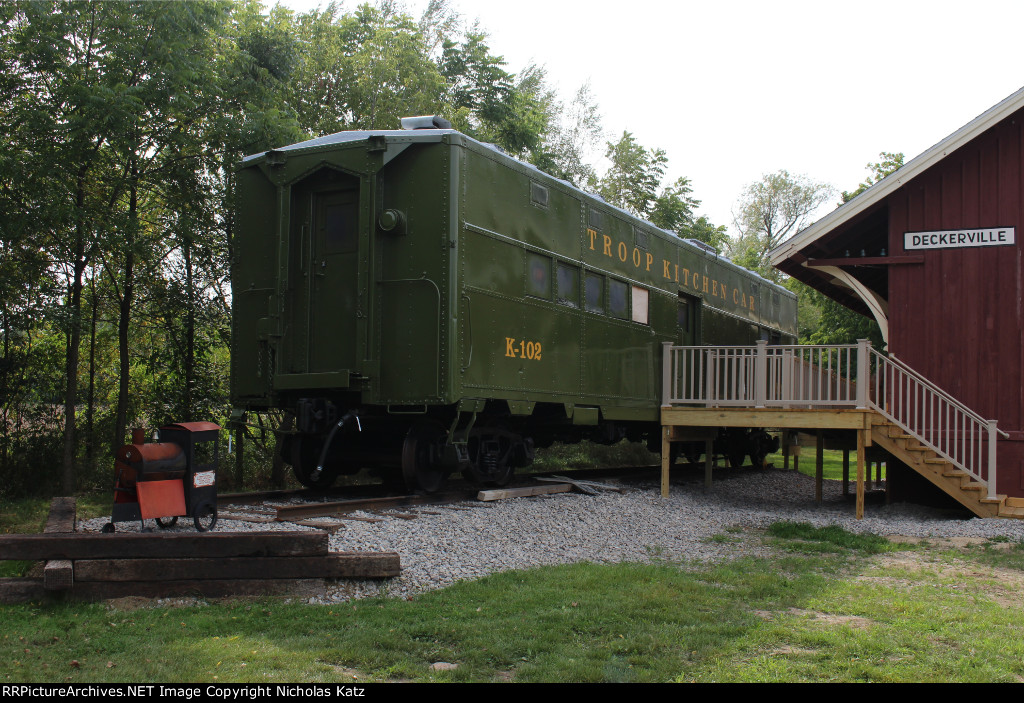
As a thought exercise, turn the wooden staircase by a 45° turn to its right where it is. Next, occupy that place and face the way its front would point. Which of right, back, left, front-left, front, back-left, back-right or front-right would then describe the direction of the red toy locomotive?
right

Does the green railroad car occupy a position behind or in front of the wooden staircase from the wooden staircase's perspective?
behind

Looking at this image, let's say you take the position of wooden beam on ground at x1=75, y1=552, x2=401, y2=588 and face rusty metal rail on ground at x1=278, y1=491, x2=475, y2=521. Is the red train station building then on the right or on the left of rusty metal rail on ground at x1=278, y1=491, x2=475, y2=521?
right

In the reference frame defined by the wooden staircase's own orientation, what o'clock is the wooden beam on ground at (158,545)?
The wooden beam on ground is roughly at 4 o'clock from the wooden staircase.

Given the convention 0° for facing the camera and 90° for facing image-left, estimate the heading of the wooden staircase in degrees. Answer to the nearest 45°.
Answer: approximately 270°

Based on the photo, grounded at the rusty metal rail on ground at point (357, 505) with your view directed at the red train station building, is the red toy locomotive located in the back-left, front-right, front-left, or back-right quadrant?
back-right

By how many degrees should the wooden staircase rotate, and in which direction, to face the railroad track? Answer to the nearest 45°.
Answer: approximately 135° to its right
